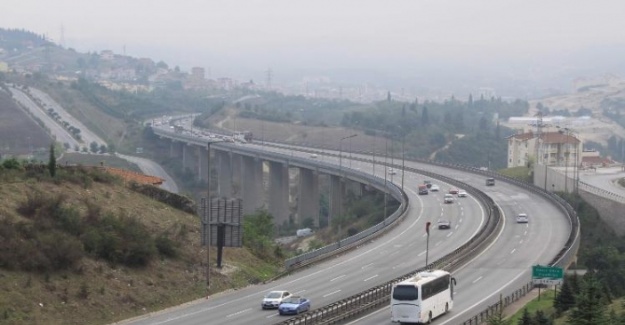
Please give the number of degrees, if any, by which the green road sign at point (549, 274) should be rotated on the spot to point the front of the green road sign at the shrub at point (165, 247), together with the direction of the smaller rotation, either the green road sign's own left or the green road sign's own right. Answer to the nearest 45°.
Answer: approximately 90° to the green road sign's own right

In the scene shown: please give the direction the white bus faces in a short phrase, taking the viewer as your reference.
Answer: facing away from the viewer and to the right of the viewer

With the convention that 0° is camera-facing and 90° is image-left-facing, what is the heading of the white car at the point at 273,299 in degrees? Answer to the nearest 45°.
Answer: approximately 45°

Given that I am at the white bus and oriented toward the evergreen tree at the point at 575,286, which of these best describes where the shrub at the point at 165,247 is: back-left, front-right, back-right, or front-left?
back-left

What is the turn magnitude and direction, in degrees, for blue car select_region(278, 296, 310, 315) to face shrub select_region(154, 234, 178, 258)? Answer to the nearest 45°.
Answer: approximately 90° to its right

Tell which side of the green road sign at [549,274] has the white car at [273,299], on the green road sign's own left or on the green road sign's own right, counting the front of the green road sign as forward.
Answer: on the green road sign's own right

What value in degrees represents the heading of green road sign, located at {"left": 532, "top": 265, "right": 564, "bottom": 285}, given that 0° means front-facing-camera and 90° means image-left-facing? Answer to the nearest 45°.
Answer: approximately 0°

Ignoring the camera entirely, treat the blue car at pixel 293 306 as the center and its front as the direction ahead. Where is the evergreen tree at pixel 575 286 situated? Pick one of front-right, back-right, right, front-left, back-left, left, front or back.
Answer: back-left

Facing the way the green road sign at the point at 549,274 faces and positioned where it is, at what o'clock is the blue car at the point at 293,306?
The blue car is roughly at 2 o'clock from the green road sign.

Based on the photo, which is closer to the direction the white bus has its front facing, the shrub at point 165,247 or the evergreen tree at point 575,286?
the evergreen tree
